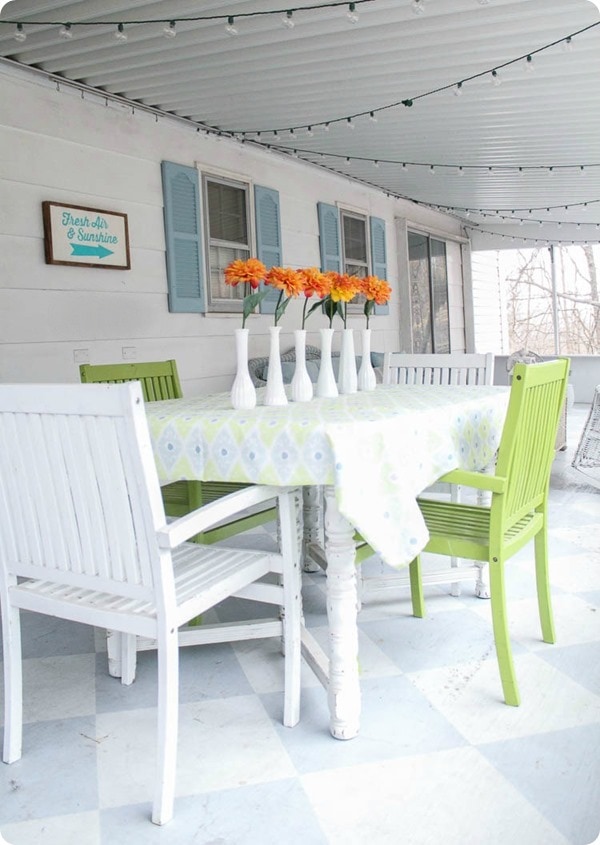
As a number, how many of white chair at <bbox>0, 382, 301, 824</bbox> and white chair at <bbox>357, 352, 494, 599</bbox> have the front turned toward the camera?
1

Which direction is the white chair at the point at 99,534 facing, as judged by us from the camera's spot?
facing away from the viewer and to the right of the viewer

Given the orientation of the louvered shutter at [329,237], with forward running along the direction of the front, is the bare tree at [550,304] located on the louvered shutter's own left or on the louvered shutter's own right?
on the louvered shutter's own left

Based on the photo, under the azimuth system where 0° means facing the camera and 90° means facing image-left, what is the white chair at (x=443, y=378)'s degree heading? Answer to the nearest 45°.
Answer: approximately 0°

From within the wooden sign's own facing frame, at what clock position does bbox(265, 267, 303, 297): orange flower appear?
The orange flower is roughly at 1 o'clock from the wooden sign.

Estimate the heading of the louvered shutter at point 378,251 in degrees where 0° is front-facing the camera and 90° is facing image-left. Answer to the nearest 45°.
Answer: approximately 315°
